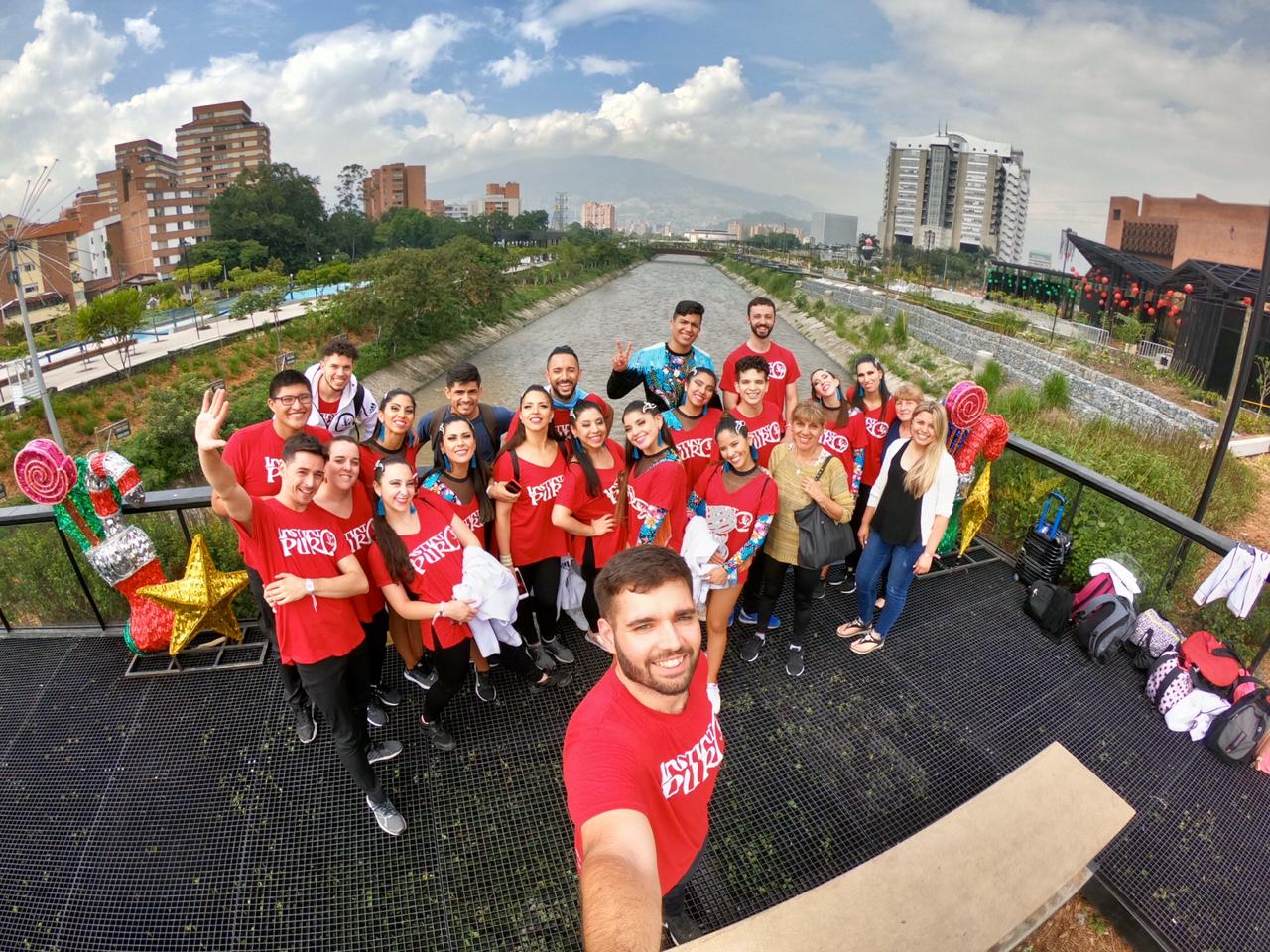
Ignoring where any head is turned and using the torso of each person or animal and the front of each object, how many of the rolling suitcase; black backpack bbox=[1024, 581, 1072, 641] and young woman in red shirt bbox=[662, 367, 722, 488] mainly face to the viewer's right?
0

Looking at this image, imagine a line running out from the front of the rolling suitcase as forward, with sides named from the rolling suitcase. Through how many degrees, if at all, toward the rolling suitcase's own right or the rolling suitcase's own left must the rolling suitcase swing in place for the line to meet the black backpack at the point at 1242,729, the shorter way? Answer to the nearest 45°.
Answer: approximately 90° to the rolling suitcase's own left

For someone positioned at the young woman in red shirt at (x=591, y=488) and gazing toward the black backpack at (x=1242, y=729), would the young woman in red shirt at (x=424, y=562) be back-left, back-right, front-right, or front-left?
back-right

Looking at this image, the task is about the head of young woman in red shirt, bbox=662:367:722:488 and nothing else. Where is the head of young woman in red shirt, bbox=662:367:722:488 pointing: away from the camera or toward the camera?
toward the camera

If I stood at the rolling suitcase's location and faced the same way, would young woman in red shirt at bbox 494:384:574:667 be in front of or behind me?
in front

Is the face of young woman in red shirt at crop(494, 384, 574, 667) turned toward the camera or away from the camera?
toward the camera

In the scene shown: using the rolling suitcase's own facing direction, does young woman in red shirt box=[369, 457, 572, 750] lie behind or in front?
in front

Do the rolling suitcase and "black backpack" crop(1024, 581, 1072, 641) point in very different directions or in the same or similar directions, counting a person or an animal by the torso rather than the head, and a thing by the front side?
same or similar directions

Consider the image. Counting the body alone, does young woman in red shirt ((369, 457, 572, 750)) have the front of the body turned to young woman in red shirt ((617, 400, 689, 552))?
no

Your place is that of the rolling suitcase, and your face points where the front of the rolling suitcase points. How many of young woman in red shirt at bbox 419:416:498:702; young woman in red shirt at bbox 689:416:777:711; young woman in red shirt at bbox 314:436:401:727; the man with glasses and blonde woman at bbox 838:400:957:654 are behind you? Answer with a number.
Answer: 0

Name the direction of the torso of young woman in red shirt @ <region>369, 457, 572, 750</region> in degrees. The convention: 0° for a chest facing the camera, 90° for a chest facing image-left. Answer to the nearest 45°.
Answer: approximately 315°

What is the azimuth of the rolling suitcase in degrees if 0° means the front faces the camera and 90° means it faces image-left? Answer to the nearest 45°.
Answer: approximately 45°

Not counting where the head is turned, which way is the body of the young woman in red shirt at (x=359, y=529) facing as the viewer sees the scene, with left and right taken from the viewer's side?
facing the viewer and to the right of the viewer

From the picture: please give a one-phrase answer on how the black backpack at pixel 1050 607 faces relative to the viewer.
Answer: facing the viewer and to the left of the viewer

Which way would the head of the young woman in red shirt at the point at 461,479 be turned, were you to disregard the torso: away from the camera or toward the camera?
toward the camera

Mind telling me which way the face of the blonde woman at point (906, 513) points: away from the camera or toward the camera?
toward the camera
